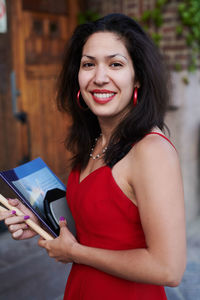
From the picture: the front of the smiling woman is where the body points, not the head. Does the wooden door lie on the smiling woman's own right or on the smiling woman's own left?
on the smiling woman's own right

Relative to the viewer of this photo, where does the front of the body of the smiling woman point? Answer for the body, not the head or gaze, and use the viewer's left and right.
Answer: facing the viewer and to the left of the viewer

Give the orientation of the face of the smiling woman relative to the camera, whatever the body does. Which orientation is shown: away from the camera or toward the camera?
toward the camera
